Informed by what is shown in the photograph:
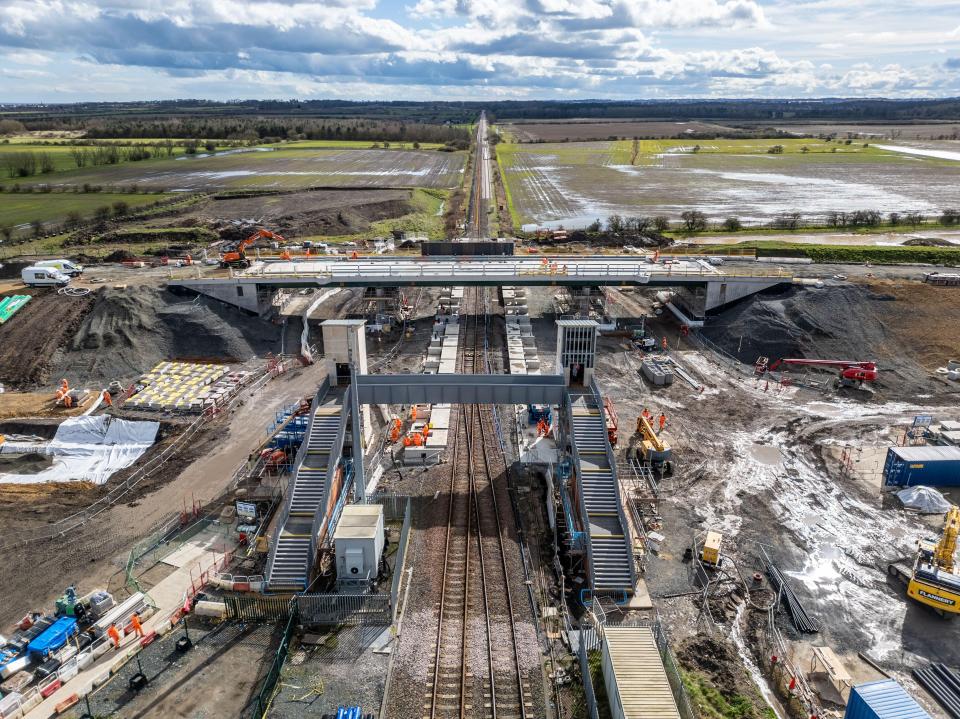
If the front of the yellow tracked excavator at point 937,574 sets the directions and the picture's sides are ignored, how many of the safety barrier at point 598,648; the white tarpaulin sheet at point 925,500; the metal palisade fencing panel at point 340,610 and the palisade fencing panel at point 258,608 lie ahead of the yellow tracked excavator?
1

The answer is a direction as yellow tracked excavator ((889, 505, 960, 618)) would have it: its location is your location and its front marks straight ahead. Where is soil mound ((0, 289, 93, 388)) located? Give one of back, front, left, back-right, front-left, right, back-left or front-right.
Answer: left

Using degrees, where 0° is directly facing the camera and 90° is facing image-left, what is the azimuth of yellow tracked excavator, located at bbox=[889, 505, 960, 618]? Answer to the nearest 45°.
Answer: approximately 180°

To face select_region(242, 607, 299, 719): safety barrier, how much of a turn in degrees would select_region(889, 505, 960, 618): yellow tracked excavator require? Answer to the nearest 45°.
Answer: approximately 135° to its left

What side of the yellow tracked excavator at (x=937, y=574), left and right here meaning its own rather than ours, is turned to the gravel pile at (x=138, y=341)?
left

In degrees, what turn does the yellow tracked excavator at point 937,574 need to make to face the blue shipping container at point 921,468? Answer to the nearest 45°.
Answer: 0° — it already faces it

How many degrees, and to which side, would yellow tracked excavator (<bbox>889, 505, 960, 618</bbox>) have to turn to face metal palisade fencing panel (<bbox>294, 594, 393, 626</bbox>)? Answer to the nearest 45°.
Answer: approximately 135° to its left

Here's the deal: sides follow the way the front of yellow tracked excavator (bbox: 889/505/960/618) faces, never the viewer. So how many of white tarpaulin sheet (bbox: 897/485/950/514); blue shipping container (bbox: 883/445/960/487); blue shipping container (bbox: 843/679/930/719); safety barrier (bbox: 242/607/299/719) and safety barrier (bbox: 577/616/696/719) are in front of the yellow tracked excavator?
2

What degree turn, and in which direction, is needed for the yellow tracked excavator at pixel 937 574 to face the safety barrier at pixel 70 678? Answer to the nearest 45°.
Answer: approximately 135° to its left

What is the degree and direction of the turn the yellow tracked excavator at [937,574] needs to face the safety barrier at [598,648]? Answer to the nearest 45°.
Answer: approximately 135° to its left

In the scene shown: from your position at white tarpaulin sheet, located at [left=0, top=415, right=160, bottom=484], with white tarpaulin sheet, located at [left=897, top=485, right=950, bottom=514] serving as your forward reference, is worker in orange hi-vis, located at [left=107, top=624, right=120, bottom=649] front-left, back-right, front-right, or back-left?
front-right

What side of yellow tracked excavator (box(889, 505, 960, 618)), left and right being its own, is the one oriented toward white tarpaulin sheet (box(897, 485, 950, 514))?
front

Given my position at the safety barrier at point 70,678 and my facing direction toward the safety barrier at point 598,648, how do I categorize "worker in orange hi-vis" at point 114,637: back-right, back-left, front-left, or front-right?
front-left
